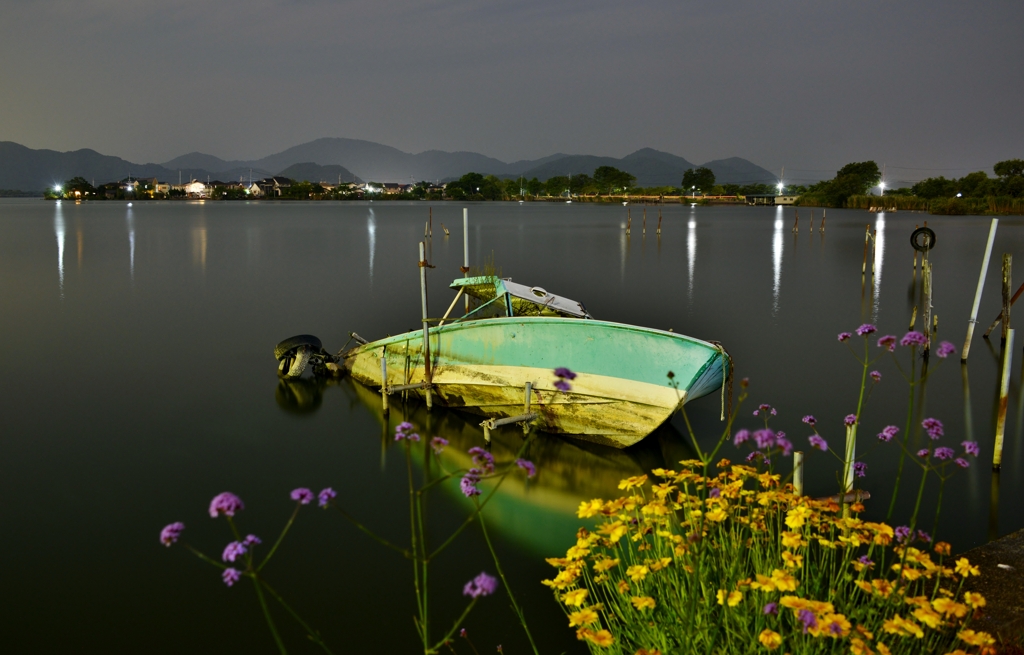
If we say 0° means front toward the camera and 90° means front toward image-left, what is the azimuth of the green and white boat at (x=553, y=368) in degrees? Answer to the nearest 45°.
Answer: approximately 315°

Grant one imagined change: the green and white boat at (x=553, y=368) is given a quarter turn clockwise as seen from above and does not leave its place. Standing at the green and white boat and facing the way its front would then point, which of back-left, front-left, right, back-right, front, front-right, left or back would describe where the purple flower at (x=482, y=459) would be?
front-left

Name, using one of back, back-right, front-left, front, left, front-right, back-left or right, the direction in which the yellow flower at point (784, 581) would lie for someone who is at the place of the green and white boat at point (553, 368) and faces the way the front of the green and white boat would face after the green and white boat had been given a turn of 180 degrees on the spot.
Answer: back-left

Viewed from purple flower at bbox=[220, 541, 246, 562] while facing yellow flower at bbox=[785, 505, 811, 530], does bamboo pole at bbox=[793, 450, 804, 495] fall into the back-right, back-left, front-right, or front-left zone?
front-left

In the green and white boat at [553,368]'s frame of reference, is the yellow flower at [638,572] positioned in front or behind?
in front

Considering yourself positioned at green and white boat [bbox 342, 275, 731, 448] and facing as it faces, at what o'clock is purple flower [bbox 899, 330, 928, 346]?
The purple flower is roughly at 1 o'clock from the green and white boat.

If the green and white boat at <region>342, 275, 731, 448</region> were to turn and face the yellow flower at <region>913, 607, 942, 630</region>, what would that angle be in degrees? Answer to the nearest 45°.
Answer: approximately 45° to its right

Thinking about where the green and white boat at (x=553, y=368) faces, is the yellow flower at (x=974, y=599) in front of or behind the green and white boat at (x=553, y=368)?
in front

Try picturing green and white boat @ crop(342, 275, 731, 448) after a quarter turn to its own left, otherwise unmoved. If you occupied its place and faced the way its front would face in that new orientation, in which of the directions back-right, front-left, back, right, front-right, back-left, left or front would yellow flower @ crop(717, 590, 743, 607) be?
back-right
